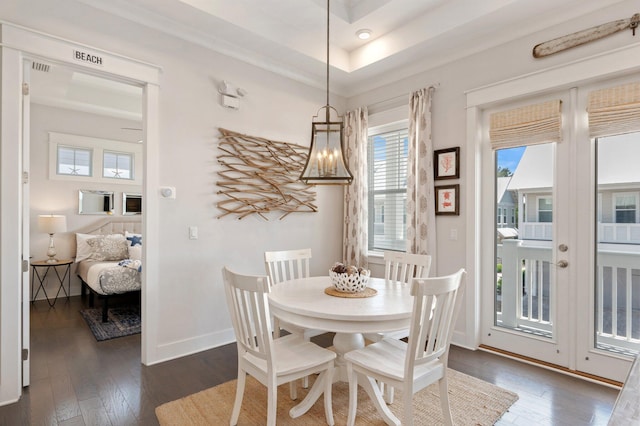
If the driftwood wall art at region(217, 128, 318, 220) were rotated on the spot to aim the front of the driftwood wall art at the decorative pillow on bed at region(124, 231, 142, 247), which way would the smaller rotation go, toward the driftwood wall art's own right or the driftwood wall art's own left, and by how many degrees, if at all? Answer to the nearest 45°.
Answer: approximately 180°

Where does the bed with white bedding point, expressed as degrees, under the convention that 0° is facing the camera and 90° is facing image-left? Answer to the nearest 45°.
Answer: approximately 315°

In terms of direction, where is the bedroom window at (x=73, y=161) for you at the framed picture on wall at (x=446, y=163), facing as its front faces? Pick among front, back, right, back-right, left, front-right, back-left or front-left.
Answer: front-right

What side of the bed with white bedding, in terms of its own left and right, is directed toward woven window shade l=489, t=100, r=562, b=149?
front

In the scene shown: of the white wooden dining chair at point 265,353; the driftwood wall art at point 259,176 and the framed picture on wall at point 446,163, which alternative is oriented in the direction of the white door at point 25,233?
the framed picture on wall

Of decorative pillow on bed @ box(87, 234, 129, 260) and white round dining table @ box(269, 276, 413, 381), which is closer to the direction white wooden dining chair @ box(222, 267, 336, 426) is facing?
the white round dining table

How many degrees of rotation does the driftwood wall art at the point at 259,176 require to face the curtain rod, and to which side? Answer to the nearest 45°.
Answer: approximately 45° to its left

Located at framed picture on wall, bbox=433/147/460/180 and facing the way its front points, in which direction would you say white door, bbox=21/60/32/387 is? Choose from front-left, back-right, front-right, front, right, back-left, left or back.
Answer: front

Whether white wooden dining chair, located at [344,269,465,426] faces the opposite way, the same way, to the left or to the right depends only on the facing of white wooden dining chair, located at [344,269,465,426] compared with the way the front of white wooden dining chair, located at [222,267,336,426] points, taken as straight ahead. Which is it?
to the left

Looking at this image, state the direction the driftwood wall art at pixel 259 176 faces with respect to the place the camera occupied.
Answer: facing the viewer and to the right of the viewer

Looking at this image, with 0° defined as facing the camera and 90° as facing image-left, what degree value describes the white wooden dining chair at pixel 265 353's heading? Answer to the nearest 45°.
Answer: approximately 225°

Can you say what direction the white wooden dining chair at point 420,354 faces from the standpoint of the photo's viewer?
facing away from the viewer and to the left of the viewer

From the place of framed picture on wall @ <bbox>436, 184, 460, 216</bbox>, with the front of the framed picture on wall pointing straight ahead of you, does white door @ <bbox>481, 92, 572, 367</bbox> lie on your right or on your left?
on your left

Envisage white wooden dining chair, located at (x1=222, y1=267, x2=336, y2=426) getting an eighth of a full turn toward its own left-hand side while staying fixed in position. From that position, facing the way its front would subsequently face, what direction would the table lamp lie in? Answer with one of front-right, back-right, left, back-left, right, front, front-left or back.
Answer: front-left

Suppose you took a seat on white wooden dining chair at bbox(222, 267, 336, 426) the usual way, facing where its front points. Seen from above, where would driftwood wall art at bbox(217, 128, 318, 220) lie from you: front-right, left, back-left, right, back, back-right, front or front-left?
front-left
